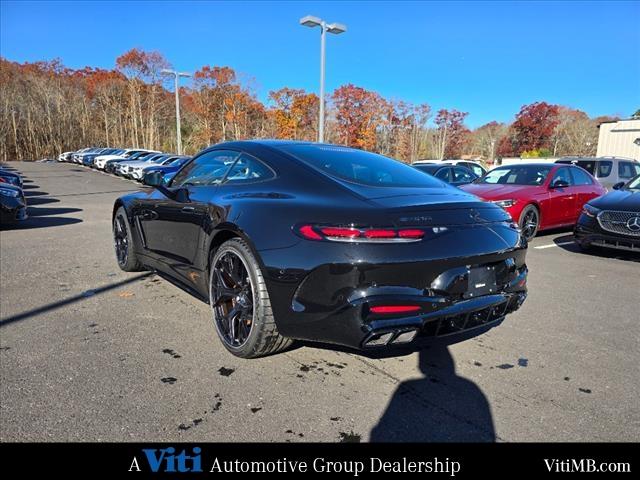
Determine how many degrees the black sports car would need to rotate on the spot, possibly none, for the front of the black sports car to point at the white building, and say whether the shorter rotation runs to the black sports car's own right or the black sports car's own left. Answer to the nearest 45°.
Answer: approximately 90° to the black sports car's own right

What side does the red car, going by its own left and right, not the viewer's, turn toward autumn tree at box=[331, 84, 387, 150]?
right

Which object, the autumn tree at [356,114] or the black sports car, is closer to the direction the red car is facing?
the black sports car

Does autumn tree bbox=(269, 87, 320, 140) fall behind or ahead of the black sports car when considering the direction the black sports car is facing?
ahead

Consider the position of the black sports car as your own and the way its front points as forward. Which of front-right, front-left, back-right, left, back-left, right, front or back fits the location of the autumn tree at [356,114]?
front-right

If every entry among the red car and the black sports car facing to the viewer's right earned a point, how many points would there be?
0

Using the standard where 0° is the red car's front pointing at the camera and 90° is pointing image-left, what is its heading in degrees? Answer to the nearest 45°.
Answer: approximately 45°

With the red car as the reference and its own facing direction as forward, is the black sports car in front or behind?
in front

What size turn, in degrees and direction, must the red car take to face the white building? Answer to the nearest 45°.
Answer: approximately 135° to its right

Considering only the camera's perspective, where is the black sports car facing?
facing away from the viewer and to the left of the viewer

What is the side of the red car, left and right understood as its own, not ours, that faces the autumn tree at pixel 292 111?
right
